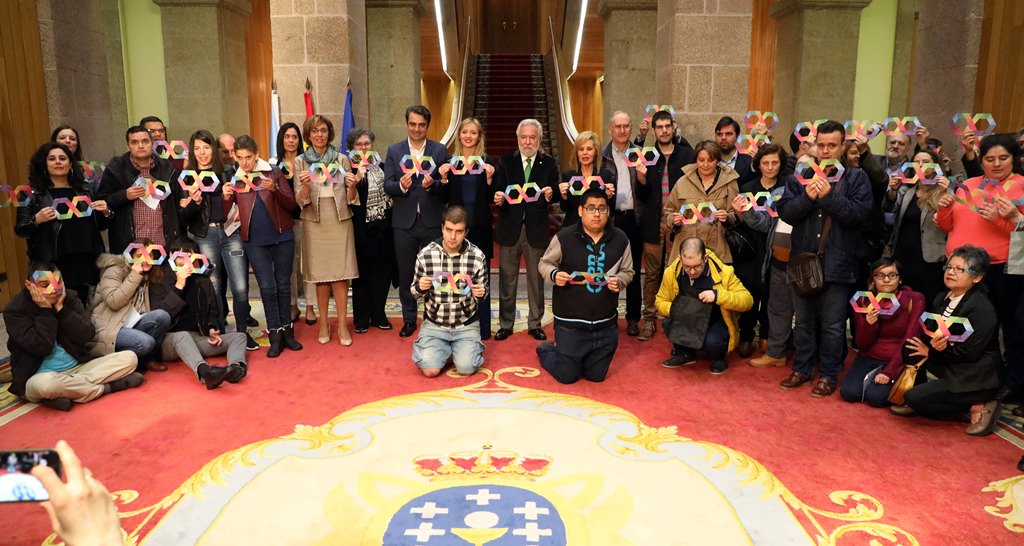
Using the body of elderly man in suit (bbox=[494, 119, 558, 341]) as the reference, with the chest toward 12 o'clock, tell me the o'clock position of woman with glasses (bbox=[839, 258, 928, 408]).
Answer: The woman with glasses is roughly at 10 o'clock from the elderly man in suit.

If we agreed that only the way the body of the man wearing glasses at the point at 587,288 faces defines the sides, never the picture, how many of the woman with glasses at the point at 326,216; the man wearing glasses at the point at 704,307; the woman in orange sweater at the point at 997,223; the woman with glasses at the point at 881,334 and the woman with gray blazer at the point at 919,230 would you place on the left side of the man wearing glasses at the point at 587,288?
4

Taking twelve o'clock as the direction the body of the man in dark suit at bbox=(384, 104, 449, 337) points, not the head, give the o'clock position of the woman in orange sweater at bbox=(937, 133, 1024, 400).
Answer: The woman in orange sweater is roughly at 10 o'clock from the man in dark suit.

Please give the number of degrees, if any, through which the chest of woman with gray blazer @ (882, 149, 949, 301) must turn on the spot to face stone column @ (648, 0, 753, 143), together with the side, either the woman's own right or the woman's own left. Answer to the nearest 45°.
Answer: approximately 90° to the woman's own right

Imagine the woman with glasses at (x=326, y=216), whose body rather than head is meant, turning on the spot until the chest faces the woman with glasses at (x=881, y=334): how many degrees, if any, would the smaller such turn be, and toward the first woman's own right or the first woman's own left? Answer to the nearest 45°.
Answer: approximately 45° to the first woman's own left

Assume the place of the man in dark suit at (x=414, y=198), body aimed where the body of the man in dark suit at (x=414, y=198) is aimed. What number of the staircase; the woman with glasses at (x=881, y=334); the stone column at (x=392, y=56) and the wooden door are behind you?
3
